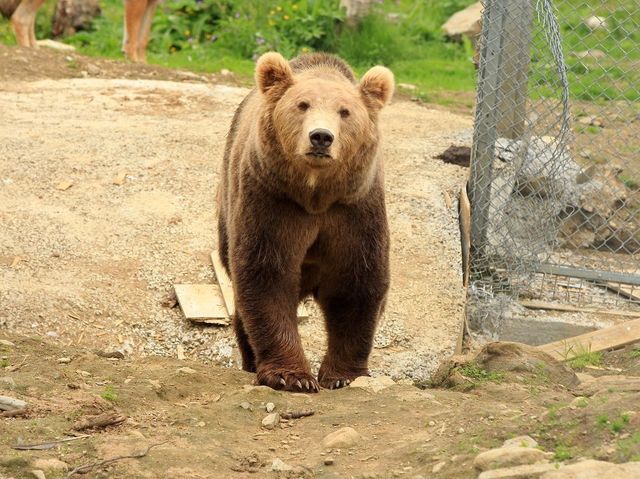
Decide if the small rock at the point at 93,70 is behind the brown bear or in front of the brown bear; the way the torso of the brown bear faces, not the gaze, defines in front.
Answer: behind

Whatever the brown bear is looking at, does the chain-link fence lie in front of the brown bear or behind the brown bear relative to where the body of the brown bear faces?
behind

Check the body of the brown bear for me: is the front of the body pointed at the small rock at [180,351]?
no

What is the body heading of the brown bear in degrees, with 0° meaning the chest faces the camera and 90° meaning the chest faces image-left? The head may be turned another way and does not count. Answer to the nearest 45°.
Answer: approximately 0°

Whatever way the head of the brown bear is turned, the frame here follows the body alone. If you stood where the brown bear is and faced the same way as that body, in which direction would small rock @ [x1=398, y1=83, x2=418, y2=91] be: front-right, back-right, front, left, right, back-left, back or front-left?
back

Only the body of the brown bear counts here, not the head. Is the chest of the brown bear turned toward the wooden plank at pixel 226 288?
no

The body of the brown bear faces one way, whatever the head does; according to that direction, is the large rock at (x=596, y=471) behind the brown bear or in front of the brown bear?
in front

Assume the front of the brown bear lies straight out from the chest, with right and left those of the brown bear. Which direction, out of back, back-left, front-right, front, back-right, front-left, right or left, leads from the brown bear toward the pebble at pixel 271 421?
front

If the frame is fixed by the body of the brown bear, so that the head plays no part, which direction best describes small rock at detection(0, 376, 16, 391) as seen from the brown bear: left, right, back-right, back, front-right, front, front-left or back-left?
front-right

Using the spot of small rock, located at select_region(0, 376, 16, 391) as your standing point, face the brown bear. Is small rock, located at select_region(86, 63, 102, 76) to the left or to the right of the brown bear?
left

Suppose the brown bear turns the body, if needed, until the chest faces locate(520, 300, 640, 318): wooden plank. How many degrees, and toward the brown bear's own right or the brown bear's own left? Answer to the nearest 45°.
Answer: approximately 135° to the brown bear's own left

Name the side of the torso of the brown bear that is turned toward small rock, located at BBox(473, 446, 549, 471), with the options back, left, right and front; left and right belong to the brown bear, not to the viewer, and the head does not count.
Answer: front

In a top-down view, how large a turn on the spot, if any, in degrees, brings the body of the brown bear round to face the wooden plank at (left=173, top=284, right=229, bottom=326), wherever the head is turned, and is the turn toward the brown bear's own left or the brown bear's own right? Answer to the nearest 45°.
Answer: approximately 180°

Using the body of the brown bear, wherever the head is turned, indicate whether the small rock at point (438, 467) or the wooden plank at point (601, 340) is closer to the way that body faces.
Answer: the small rock
